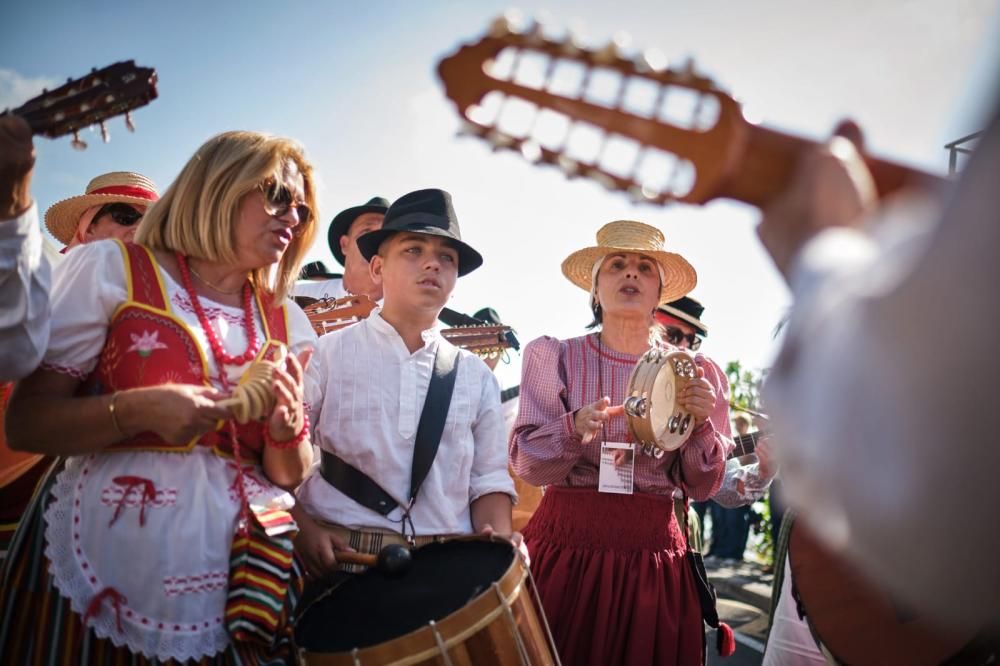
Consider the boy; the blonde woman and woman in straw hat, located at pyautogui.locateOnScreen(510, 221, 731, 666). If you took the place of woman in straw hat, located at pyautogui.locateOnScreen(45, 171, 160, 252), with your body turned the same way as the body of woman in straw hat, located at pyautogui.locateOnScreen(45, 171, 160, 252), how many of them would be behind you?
0

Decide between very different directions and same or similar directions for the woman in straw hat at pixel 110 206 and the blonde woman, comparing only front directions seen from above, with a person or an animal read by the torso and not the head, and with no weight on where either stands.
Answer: same or similar directions

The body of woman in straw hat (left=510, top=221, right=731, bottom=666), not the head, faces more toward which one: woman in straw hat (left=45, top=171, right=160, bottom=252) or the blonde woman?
the blonde woman

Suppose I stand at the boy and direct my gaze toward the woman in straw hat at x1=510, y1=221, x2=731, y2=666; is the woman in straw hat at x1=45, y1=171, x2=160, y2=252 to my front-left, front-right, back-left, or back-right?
back-left

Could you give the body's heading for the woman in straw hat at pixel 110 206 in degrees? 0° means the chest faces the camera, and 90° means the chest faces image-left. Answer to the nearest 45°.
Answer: approximately 315°

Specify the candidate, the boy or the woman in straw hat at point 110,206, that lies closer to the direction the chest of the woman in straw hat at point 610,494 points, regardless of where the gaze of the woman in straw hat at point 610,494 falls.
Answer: the boy

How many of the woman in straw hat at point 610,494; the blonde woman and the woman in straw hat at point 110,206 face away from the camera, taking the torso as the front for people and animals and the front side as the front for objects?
0

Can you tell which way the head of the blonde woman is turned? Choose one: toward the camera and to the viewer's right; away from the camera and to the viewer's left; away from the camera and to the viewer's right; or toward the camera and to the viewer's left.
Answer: toward the camera and to the viewer's right

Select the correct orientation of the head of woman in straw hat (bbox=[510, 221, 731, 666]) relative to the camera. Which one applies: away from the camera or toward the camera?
toward the camera

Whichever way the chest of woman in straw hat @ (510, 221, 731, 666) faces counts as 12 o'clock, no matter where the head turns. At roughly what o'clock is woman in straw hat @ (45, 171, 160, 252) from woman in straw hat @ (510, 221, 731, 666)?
woman in straw hat @ (45, 171, 160, 252) is roughly at 3 o'clock from woman in straw hat @ (510, 221, 731, 666).

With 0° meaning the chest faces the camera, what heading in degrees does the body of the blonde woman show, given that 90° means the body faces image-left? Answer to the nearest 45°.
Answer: approximately 315°

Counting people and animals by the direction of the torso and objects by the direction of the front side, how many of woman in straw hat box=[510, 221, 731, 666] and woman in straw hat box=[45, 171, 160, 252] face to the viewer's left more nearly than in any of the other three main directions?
0

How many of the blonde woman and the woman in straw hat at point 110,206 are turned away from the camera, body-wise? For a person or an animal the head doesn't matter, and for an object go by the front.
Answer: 0

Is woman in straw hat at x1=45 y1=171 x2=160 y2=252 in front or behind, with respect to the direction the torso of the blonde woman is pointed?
behind

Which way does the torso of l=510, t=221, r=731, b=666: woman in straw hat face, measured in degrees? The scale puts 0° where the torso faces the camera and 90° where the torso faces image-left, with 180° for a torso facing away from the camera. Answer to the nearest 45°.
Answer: approximately 0°
